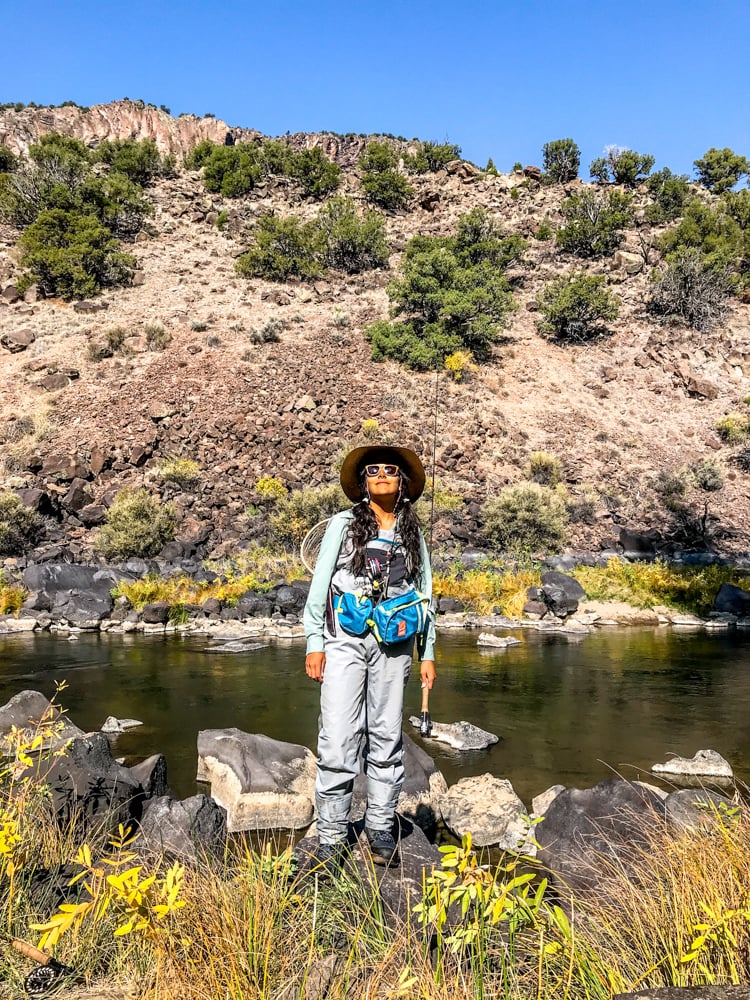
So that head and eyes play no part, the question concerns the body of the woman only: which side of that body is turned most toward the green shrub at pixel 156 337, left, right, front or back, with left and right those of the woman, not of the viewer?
back

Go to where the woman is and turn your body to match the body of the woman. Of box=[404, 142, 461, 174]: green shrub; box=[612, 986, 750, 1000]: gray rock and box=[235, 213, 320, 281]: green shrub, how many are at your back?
2

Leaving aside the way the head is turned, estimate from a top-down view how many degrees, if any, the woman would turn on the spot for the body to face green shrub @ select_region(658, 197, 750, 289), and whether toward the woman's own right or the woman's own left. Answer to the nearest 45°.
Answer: approximately 135° to the woman's own left

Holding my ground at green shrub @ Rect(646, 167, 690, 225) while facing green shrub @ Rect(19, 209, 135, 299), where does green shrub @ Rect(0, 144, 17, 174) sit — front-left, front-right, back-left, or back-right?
front-right

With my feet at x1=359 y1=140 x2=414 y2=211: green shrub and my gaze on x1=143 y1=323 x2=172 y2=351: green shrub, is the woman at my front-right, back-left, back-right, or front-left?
front-left

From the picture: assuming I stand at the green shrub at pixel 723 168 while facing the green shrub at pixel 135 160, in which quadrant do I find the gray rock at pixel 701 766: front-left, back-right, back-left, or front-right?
front-left

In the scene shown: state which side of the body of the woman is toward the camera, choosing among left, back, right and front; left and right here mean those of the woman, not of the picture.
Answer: front

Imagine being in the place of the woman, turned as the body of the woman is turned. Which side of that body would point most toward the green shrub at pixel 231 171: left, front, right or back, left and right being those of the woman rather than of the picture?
back

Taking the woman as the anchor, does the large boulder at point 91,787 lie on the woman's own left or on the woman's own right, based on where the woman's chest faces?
on the woman's own right

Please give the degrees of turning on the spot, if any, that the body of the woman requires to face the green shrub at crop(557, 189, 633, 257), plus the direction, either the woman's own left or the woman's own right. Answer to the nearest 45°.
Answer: approximately 180°

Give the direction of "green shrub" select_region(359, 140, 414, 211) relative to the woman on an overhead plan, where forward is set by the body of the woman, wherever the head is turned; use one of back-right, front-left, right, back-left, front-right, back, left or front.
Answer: back

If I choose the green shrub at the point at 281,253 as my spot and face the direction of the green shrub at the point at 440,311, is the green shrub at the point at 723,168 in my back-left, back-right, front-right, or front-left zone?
front-left

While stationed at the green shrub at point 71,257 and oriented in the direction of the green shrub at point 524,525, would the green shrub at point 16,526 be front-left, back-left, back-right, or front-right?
front-right

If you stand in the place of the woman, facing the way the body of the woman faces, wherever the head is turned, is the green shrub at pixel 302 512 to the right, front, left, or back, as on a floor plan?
back

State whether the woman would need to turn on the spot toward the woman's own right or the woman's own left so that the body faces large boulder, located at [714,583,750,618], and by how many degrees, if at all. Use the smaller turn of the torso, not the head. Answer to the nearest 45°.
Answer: approximately 135° to the woman's own left

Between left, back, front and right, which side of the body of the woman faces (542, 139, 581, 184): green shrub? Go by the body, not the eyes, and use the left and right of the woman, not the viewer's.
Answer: back
